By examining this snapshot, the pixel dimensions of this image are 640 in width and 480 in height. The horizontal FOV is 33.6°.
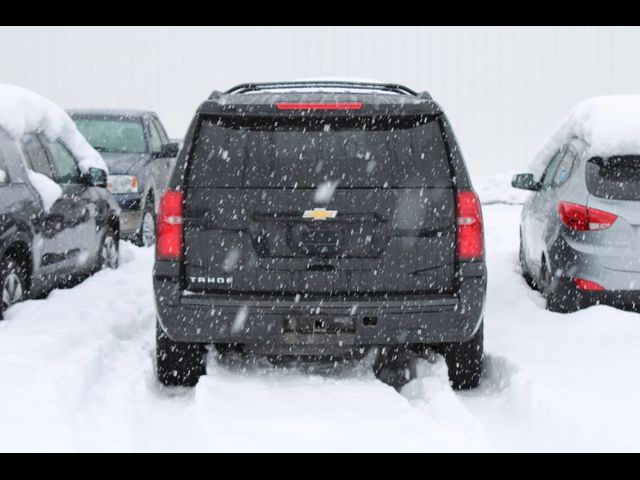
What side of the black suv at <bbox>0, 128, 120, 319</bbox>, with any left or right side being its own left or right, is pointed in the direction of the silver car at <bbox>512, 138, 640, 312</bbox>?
right

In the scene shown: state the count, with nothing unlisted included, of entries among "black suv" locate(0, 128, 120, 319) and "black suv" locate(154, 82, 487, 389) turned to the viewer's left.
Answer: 0

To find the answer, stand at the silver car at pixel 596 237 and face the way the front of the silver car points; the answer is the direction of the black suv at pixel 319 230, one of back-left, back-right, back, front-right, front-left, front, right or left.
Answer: left

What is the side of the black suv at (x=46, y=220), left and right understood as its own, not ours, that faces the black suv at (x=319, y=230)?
right

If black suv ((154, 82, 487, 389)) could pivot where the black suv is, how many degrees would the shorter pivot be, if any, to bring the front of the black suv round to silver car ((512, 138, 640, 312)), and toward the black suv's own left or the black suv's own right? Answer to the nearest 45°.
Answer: approximately 45° to the black suv's own right

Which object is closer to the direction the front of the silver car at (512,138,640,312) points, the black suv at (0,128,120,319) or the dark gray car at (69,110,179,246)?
the dark gray car

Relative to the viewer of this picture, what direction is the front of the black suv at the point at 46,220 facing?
facing away from the viewer and to the right of the viewer

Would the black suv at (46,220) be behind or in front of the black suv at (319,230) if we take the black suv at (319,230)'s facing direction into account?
in front

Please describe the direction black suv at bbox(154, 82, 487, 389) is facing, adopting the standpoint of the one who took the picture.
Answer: facing away from the viewer

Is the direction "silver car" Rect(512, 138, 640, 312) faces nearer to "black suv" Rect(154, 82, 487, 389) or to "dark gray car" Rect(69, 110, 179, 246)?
the dark gray car

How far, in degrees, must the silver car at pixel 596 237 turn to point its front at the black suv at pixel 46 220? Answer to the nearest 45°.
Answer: approximately 45° to its left

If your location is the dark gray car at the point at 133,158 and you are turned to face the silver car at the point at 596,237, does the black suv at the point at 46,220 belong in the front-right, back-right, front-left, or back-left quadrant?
front-right

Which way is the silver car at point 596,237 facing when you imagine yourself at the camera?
facing away from the viewer and to the left of the viewer

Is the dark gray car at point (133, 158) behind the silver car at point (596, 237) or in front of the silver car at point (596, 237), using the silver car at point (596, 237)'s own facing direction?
in front

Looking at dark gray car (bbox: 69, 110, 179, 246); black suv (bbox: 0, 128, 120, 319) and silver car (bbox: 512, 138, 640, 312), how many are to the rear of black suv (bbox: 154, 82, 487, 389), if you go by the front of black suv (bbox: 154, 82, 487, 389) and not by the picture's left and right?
0

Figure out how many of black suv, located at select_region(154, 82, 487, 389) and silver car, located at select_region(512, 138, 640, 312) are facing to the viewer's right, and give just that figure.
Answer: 0

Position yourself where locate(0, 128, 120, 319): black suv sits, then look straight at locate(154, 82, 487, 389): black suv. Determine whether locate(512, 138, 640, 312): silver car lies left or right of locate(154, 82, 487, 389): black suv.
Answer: left
